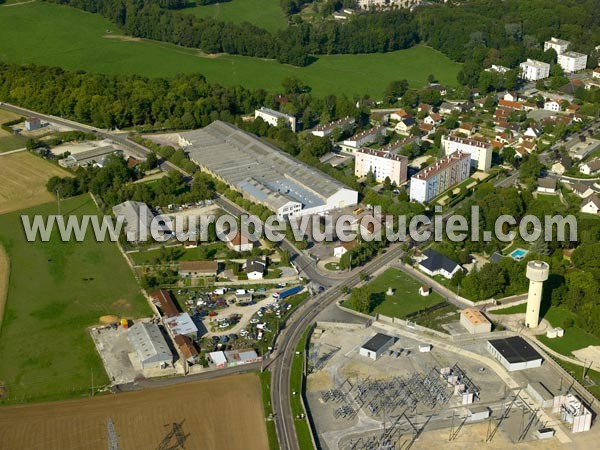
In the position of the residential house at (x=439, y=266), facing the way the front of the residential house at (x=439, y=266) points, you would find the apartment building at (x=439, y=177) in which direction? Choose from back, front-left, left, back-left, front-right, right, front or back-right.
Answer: back-right

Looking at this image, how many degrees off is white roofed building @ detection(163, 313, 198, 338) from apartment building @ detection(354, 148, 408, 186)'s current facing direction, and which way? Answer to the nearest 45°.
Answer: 0° — it already faces it

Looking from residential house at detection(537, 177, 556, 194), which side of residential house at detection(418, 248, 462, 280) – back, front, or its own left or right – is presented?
back

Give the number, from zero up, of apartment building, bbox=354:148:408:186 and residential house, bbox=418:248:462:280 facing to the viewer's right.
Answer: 0

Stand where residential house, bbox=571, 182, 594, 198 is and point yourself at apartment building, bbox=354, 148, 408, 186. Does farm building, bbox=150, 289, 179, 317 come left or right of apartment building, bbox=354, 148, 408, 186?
left

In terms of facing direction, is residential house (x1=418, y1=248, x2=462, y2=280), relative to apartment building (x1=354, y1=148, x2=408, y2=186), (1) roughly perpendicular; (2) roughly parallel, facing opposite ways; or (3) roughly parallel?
roughly parallel

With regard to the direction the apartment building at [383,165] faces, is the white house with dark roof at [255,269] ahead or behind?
ahead

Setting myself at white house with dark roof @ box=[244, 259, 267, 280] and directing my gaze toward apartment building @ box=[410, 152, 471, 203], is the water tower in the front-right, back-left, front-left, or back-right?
front-right
